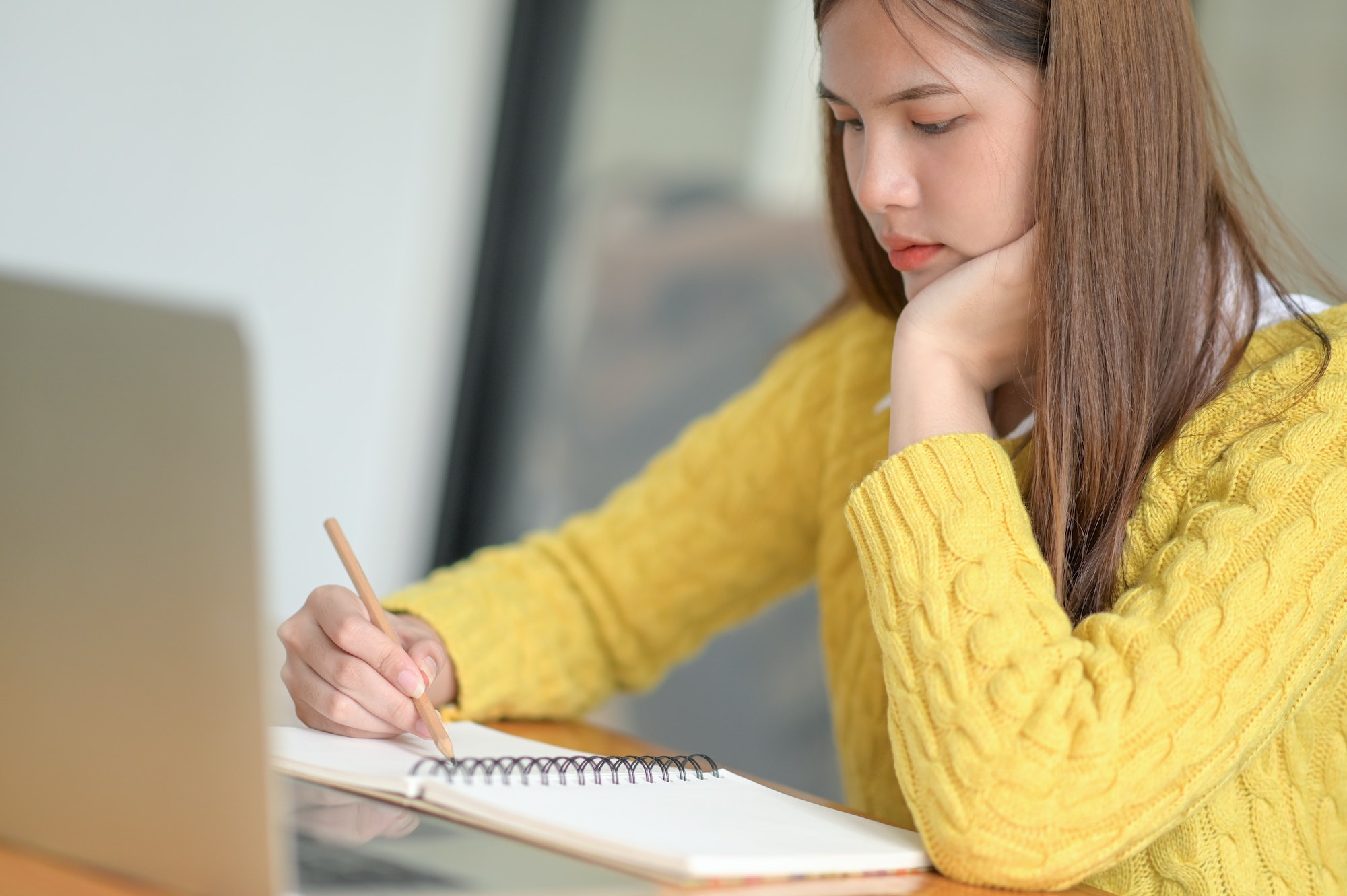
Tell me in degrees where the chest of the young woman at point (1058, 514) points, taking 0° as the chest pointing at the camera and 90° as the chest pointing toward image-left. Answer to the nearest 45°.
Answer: approximately 45°

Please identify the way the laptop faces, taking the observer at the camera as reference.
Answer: facing away from the viewer and to the right of the viewer

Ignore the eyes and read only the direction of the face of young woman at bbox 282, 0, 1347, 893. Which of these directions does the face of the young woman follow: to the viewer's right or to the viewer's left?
to the viewer's left
